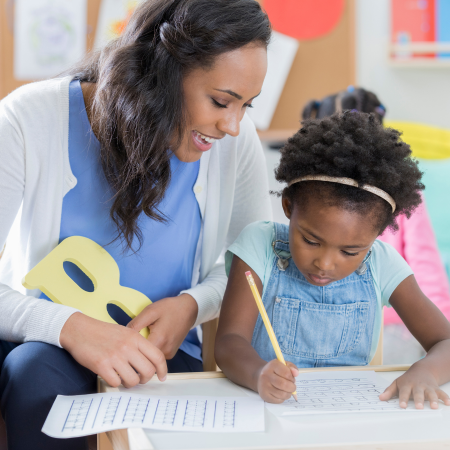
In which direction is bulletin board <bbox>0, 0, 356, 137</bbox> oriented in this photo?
toward the camera

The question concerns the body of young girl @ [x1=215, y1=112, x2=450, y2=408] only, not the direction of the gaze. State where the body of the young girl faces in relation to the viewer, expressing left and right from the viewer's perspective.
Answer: facing the viewer

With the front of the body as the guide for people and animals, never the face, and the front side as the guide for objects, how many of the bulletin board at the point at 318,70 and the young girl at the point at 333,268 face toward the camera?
2

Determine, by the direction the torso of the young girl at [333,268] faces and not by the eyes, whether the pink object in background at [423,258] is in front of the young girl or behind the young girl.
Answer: behind

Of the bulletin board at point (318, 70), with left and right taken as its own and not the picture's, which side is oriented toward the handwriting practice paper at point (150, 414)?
front

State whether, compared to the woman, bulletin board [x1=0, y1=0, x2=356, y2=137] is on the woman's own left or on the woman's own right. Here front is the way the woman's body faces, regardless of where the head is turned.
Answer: on the woman's own left

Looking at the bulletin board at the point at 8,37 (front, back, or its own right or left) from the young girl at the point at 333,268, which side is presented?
front

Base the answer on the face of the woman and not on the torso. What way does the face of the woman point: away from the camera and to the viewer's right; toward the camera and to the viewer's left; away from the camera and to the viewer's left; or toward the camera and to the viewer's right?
toward the camera and to the viewer's right
